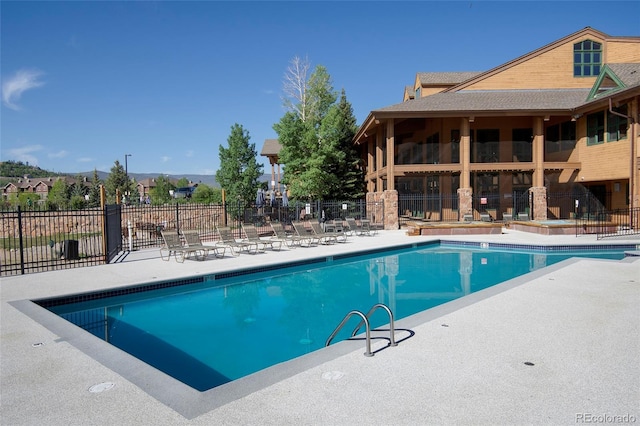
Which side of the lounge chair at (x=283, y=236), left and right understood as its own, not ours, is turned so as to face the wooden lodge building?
left

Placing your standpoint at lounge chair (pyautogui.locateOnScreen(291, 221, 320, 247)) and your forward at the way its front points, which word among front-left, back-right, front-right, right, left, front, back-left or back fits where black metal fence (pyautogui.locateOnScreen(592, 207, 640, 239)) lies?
front-left

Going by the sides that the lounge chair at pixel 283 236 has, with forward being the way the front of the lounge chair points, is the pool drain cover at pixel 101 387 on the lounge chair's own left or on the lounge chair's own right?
on the lounge chair's own right

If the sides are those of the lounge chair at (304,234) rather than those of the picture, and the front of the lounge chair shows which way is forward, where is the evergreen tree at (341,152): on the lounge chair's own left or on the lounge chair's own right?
on the lounge chair's own left

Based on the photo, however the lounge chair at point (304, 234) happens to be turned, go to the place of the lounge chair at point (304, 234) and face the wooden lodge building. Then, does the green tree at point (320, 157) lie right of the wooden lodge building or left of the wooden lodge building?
left

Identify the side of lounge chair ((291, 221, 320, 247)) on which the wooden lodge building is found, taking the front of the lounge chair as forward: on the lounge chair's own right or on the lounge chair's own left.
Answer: on the lounge chair's own left

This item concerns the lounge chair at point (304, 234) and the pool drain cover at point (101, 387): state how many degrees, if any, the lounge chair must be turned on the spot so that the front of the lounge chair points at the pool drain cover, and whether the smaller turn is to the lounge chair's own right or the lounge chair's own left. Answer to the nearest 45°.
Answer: approximately 45° to the lounge chair's own right

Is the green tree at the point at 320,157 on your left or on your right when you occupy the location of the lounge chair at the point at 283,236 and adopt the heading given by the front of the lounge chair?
on your left

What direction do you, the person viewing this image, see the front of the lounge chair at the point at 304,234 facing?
facing the viewer and to the right of the viewer

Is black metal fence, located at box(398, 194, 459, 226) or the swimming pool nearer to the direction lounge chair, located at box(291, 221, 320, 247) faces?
the swimming pool

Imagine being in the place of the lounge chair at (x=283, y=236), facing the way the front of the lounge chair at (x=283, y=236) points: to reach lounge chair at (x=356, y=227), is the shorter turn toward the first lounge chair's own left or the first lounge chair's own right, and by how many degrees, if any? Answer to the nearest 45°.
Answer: approximately 90° to the first lounge chair's own left

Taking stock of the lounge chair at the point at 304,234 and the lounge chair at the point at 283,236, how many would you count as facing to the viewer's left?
0

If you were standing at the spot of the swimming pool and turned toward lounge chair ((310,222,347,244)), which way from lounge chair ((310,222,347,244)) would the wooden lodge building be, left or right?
right

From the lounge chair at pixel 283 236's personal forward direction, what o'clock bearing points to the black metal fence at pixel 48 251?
The black metal fence is roughly at 4 o'clock from the lounge chair.
